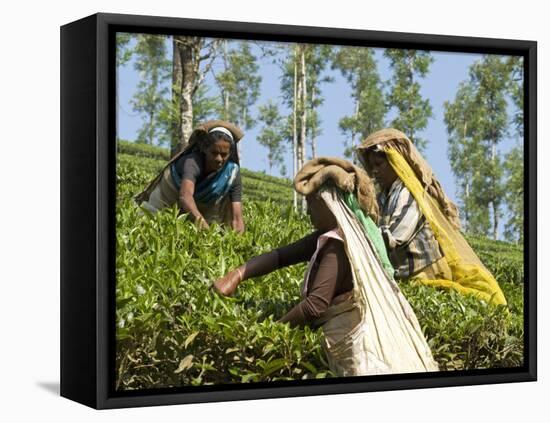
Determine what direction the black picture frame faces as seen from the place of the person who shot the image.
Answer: facing the viewer and to the right of the viewer
